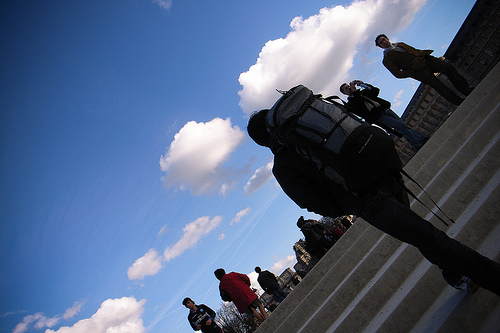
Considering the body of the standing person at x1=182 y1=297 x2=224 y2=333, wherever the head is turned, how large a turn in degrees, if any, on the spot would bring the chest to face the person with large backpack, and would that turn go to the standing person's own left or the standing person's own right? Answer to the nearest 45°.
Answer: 0° — they already face them

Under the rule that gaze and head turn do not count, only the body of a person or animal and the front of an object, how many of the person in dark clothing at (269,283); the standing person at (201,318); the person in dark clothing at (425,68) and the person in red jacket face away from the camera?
2

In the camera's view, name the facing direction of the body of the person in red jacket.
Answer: away from the camera

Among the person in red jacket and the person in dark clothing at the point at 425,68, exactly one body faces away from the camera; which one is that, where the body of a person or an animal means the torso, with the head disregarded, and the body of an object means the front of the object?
the person in red jacket

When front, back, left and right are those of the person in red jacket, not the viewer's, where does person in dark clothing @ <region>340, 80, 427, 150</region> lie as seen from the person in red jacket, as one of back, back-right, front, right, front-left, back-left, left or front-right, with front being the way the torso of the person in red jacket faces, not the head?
back-right

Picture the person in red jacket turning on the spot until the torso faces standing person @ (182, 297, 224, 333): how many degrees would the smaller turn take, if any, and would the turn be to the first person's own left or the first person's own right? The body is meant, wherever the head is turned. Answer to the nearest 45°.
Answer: approximately 45° to the first person's own left

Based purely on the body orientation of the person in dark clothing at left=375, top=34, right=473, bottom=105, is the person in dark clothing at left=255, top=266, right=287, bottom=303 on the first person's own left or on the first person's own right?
on the first person's own right

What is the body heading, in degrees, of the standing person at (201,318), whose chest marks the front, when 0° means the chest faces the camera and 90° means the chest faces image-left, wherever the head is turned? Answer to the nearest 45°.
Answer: approximately 0°

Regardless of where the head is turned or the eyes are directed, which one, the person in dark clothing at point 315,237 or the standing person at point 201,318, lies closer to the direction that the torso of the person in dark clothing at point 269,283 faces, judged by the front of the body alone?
the person in dark clothing
